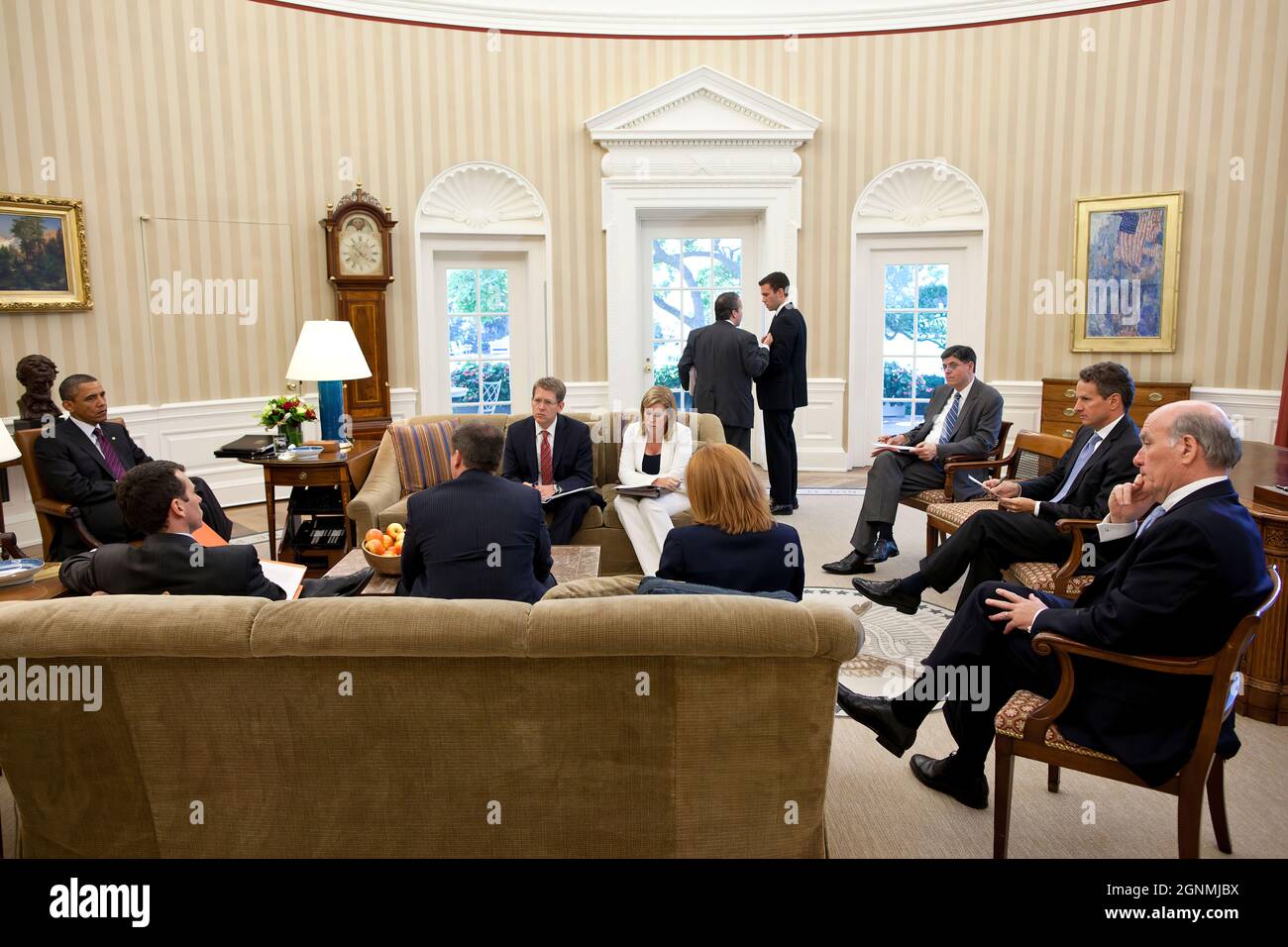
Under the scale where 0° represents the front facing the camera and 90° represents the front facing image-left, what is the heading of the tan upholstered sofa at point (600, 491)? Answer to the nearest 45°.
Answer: approximately 0°

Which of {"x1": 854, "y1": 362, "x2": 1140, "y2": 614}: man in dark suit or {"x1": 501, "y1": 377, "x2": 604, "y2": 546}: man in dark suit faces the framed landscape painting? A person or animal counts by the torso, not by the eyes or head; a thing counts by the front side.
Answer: {"x1": 854, "y1": 362, "x2": 1140, "y2": 614}: man in dark suit

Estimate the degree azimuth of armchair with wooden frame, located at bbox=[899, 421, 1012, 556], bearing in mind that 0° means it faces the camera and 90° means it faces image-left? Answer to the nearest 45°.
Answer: approximately 45°

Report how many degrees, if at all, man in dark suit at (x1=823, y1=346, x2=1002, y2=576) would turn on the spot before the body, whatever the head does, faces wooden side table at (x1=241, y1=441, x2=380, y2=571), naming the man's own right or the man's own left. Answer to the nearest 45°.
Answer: approximately 45° to the man's own right

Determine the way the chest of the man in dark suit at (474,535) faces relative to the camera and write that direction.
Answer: away from the camera

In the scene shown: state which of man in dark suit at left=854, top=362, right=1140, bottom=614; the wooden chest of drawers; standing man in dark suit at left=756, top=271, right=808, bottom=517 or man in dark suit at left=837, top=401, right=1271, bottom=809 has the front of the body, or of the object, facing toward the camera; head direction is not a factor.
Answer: the wooden chest of drawers

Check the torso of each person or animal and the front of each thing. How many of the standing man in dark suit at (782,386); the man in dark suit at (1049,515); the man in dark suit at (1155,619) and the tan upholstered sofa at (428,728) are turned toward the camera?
0

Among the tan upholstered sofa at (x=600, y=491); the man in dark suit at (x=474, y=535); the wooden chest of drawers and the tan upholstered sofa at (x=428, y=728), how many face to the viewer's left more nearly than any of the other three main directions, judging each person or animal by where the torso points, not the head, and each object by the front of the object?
0

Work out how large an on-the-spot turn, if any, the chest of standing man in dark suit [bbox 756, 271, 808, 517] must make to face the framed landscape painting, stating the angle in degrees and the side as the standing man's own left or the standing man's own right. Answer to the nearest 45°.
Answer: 0° — they already face it

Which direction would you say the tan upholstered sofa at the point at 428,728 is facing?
away from the camera

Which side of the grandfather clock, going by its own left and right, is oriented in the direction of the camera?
front

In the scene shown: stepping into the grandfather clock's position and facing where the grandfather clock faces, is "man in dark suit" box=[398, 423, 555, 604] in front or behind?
in front

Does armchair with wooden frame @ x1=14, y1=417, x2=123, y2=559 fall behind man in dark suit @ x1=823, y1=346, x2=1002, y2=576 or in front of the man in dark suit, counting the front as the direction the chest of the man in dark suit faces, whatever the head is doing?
in front

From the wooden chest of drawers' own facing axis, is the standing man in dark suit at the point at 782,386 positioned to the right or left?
on its right

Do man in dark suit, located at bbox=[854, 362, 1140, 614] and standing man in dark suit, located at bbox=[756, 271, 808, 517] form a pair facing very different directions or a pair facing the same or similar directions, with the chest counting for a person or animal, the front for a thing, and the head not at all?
same or similar directions

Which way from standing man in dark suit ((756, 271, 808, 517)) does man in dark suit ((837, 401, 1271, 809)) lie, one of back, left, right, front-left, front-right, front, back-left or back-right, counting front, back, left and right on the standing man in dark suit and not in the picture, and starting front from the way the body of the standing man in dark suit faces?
left

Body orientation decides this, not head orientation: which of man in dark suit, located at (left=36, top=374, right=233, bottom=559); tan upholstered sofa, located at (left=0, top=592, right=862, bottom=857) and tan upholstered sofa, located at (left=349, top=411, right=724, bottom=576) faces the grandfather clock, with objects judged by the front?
tan upholstered sofa, located at (left=0, top=592, right=862, bottom=857)

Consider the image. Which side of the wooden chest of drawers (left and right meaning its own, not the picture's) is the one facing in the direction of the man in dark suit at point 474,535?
front

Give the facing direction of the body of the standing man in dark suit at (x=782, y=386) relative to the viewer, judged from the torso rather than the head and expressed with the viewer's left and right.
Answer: facing to the left of the viewer

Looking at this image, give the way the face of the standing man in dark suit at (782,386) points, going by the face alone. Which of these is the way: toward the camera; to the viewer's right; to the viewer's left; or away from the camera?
to the viewer's left
